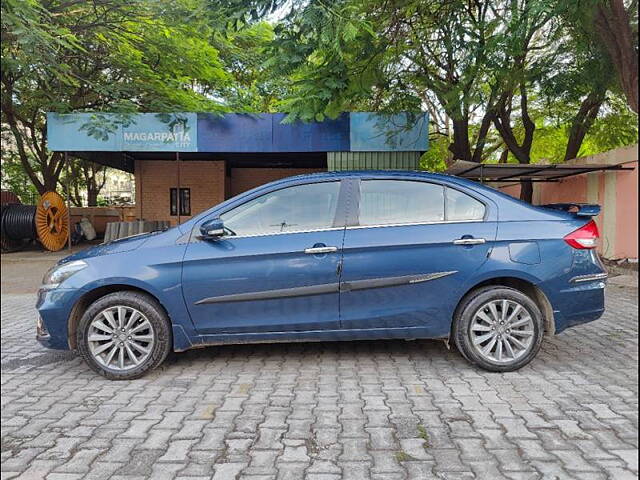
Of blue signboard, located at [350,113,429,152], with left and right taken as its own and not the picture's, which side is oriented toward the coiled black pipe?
right

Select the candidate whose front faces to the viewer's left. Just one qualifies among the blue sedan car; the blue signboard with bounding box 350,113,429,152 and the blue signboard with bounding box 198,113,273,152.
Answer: the blue sedan car

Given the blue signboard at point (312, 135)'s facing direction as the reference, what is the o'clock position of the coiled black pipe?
The coiled black pipe is roughly at 3 o'clock from the blue signboard.

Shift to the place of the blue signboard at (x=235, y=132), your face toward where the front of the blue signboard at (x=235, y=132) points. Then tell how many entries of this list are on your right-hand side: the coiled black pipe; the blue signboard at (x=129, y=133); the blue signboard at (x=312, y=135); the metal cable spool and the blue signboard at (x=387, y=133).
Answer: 3

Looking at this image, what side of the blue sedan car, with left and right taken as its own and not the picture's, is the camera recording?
left

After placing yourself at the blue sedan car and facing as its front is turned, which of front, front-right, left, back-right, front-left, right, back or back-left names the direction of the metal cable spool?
front-right

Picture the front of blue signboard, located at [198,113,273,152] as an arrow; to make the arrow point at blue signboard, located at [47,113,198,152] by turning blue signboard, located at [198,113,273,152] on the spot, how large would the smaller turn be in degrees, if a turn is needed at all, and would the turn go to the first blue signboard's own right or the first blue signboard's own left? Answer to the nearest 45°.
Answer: approximately 90° to the first blue signboard's own right

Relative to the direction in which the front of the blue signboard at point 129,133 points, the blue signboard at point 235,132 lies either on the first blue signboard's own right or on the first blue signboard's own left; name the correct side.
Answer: on the first blue signboard's own left

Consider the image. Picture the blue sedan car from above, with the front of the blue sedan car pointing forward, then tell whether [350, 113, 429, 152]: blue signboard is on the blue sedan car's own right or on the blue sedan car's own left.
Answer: on the blue sedan car's own right

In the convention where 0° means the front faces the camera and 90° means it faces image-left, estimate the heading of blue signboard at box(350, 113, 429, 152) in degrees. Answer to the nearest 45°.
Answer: approximately 0°
